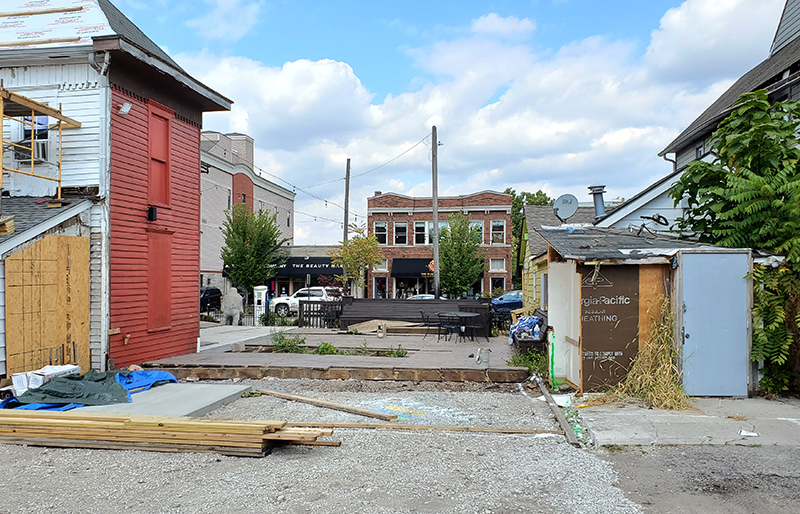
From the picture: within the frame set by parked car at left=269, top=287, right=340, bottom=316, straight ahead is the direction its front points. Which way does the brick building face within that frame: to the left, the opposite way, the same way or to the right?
to the left

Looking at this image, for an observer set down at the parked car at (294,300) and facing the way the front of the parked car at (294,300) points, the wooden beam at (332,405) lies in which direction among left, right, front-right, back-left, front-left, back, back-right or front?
left

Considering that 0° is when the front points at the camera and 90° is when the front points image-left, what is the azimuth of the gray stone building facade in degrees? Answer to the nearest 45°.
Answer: approximately 315°

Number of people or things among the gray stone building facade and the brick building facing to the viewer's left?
0

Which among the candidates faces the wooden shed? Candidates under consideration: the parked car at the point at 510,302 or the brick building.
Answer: the brick building

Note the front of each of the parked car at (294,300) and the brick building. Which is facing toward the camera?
the brick building

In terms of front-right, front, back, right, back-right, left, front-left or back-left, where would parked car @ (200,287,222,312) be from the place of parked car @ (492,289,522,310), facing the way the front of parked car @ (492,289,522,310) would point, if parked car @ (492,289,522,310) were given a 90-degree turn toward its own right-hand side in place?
left

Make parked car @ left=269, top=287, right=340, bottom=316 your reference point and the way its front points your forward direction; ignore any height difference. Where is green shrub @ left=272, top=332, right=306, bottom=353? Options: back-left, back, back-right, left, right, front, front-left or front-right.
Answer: left

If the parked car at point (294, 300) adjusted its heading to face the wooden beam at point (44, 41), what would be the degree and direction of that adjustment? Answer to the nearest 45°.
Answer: approximately 90° to its left

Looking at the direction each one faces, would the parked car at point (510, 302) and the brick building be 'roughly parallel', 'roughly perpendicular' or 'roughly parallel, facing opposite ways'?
roughly perpendicular

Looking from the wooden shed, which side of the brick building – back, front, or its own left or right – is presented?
front

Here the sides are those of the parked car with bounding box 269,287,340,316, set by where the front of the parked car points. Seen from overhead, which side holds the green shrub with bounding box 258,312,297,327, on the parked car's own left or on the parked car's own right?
on the parked car's own left

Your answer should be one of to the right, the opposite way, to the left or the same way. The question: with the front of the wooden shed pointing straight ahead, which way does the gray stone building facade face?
to the left

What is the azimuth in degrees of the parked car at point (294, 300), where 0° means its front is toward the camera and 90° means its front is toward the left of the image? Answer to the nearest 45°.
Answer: approximately 90°

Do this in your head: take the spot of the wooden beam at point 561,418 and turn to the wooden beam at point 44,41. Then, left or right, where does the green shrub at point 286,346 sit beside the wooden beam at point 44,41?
right

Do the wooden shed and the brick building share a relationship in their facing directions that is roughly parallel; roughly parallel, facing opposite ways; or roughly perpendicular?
roughly parallel

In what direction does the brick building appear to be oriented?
toward the camera

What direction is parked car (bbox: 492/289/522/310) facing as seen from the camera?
to the viewer's left

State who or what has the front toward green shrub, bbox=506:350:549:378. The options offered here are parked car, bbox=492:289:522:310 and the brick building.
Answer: the brick building

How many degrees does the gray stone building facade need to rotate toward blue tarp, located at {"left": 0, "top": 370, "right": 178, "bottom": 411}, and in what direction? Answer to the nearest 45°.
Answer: approximately 45° to its right
